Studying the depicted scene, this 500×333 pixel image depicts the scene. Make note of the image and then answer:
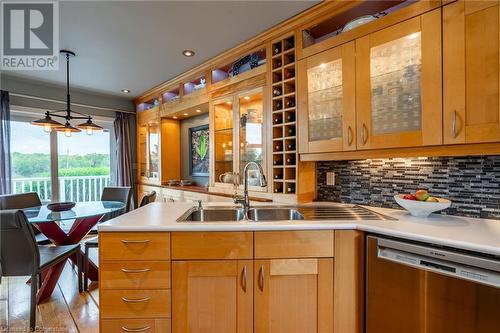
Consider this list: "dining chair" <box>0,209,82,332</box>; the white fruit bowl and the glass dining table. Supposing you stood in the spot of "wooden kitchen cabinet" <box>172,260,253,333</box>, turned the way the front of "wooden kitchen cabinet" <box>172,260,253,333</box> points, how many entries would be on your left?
1

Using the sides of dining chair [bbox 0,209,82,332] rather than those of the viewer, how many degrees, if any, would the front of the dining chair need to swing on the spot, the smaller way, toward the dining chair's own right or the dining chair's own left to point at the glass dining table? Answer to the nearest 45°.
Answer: approximately 45° to the dining chair's own left

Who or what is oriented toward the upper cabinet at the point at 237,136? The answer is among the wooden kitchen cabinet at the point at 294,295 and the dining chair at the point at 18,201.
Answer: the dining chair

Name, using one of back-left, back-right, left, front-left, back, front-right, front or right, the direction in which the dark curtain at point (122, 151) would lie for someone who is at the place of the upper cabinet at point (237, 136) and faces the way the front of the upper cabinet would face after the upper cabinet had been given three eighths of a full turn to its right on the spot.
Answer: front-left

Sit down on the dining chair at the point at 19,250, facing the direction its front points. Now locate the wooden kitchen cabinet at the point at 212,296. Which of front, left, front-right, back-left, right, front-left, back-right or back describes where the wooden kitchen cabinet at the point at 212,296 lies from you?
right

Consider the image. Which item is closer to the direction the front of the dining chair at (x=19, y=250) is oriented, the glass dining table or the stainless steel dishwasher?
the glass dining table

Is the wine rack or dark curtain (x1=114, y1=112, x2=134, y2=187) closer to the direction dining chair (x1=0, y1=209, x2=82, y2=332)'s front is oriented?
the dark curtain

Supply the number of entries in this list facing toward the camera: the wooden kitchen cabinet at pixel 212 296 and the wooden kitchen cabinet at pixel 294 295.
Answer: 2

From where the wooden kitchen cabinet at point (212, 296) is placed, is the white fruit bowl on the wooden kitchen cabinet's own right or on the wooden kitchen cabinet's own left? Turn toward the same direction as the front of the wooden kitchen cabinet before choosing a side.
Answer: on the wooden kitchen cabinet's own left

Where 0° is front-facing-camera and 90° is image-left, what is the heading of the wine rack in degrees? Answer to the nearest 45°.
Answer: approximately 45°

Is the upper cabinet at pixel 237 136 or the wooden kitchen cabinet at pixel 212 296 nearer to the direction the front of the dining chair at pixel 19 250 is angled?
the upper cabinet

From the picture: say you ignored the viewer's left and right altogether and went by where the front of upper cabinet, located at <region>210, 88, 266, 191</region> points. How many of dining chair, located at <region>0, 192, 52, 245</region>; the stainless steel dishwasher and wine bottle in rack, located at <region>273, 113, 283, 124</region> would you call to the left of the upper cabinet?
2

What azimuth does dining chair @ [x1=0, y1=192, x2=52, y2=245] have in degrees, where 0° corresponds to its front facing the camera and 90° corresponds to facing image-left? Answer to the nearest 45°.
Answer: approximately 315°

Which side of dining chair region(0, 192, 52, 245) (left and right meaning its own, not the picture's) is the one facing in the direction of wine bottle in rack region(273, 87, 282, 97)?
front
